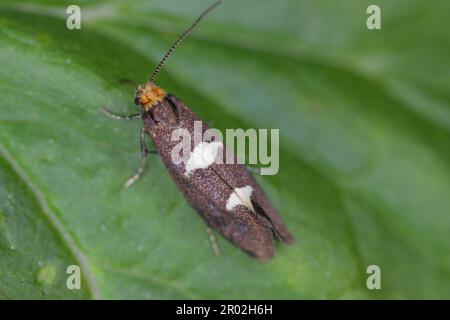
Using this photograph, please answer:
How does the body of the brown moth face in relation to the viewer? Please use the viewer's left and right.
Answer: facing away from the viewer and to the left of the viewer
